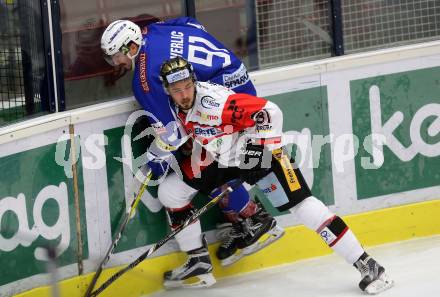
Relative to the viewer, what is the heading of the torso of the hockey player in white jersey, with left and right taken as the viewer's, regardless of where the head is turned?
facing the viewer and to the left of the viewer

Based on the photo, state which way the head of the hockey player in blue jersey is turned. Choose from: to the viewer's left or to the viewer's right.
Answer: to the viewer's left

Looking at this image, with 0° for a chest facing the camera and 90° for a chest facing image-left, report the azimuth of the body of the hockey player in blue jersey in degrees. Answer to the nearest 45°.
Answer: approximately 90°

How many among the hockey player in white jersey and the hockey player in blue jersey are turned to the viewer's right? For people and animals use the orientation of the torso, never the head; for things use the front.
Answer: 0
